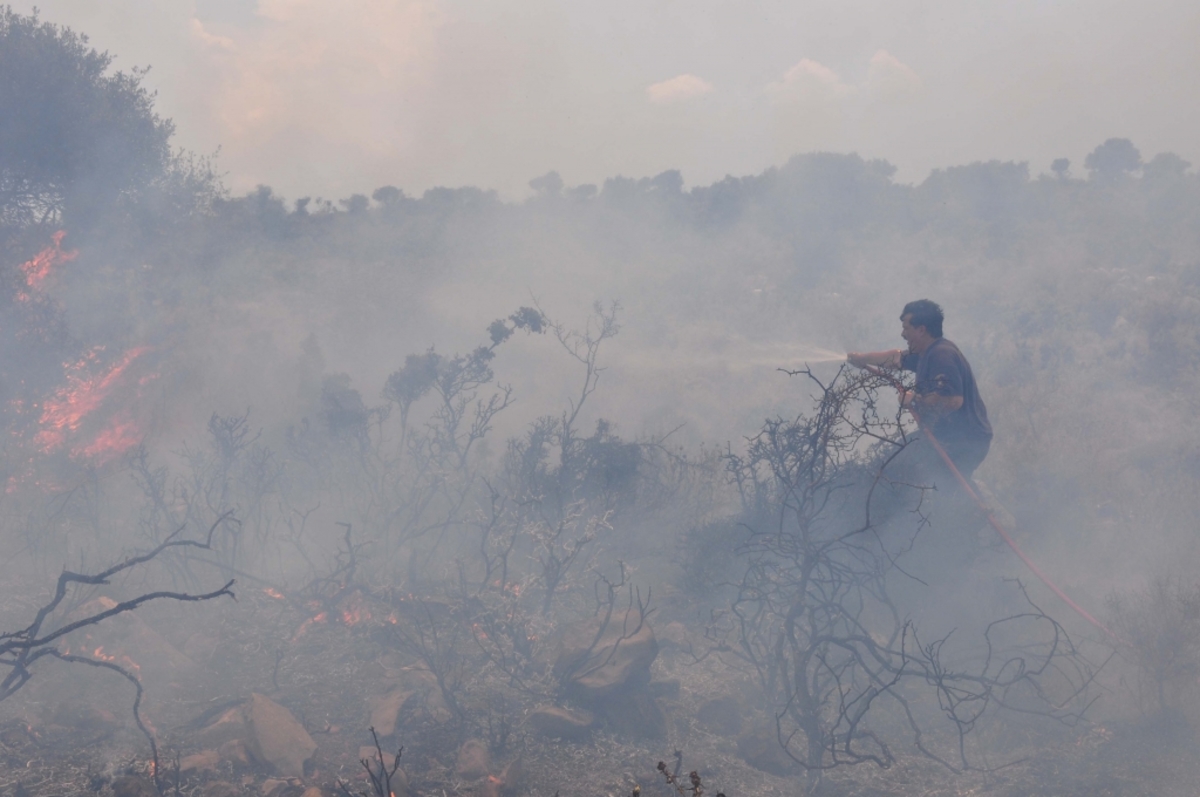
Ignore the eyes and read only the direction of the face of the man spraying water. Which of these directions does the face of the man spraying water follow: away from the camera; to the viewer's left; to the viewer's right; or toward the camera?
to the viewer's left

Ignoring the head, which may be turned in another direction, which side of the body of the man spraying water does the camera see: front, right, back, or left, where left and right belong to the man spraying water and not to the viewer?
left

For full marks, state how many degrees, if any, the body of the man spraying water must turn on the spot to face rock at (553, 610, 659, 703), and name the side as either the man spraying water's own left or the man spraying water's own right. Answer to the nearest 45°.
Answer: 0° — they already face it
